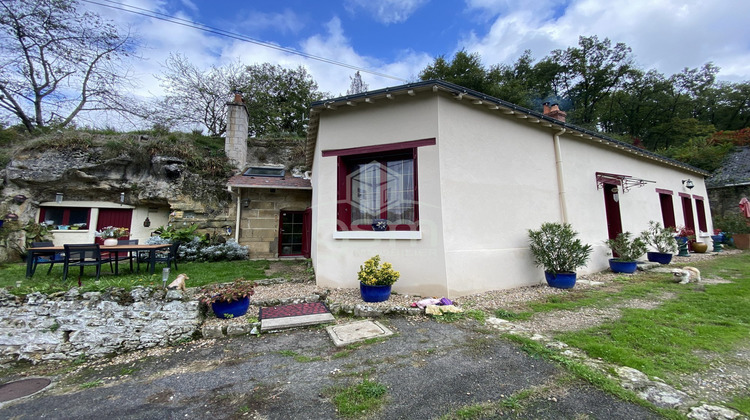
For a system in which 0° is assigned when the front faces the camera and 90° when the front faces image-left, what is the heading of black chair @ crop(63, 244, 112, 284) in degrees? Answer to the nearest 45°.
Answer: approximately 225°

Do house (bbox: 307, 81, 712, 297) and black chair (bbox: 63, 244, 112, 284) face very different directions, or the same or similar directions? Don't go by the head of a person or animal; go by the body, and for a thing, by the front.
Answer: very different directions

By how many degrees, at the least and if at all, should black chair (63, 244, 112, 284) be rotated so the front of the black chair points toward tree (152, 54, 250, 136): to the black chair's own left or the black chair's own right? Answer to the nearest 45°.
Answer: approximately 45° to the black chair's own left

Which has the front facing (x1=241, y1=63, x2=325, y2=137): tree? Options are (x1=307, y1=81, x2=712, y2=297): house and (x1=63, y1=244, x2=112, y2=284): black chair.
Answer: the black chair

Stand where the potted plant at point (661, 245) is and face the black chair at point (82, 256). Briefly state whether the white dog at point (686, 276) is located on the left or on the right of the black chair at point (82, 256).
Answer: left

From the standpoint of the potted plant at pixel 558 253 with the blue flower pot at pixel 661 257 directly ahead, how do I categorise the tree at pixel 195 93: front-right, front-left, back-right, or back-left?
back-left

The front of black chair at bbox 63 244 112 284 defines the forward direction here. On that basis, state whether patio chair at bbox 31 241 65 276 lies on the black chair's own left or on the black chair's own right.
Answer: on the black chair's own left

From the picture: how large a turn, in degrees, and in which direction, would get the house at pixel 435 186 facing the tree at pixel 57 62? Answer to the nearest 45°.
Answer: approximately 135° to its right
